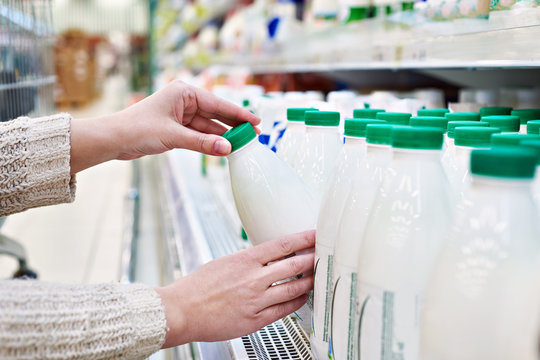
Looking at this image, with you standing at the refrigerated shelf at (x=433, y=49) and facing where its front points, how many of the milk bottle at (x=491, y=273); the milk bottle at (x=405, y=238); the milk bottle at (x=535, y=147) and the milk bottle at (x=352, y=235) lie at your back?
0

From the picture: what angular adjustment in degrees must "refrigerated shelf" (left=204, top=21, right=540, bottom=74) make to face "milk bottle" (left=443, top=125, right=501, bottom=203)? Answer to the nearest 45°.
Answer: approximately 45° to its left

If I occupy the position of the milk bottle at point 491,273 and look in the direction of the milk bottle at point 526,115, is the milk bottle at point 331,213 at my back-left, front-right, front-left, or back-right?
front-left

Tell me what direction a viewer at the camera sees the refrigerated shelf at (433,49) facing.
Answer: facing the viewer and to the left of the viewer

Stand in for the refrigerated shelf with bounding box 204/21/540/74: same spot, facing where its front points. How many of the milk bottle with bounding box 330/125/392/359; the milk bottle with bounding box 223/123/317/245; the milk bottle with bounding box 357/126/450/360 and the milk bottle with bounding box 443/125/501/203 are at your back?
0

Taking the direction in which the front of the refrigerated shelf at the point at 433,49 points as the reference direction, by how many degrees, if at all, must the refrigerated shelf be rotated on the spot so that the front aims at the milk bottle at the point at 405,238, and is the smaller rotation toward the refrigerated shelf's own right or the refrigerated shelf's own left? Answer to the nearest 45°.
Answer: approximately 45° to the refrigerated shelf's own left

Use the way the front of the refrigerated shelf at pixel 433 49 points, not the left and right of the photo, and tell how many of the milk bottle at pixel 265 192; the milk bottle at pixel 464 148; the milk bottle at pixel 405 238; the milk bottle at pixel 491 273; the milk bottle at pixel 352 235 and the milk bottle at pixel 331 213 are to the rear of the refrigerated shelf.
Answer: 0

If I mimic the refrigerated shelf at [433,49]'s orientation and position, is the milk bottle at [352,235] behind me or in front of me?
in front

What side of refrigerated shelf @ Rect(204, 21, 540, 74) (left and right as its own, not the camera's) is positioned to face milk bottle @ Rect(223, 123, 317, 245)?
front

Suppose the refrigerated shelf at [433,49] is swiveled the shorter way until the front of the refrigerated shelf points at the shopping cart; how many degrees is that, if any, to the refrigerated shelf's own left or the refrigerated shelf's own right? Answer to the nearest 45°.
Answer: approximately 90° to the refrigerated shelf's own right
